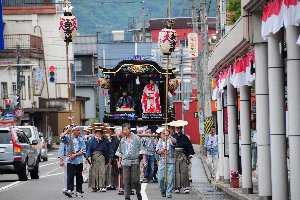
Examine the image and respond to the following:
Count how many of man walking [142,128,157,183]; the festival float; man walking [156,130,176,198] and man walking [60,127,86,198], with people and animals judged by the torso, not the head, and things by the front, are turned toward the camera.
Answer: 4

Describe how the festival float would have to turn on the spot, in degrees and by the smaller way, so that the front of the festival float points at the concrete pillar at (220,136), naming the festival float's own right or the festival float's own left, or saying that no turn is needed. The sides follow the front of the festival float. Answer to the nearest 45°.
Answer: approximately 45° to the festival float's own left

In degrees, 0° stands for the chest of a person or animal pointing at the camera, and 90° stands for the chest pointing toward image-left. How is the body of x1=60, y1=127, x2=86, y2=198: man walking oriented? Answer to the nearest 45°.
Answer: approximately 0°

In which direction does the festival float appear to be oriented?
toward the camera
